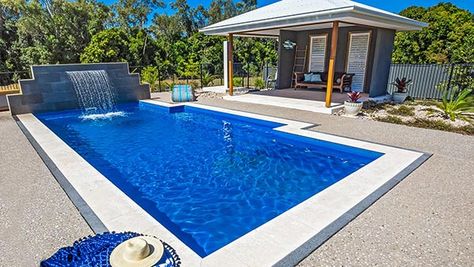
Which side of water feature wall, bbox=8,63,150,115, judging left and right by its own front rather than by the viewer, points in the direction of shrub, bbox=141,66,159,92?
left

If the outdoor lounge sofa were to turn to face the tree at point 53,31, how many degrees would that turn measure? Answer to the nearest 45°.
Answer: approximately 45° to its right

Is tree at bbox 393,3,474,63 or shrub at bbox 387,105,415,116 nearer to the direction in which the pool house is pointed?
the shrub

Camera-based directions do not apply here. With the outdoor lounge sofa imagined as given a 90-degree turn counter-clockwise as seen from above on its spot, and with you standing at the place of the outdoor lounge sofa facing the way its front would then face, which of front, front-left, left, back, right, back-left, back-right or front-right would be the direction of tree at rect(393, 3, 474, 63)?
left

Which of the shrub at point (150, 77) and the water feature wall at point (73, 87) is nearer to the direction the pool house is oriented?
the water feature wall

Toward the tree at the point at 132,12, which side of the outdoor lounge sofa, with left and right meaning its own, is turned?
right

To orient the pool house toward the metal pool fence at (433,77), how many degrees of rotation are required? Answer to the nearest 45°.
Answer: approximately 135° to its left

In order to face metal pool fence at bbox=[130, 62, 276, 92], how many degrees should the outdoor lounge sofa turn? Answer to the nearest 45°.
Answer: approximately 90° to its right
